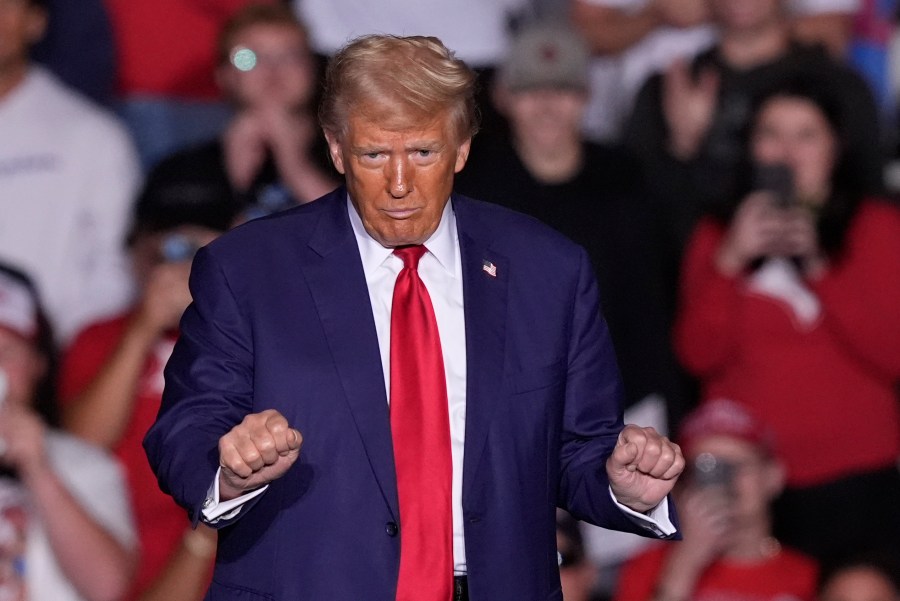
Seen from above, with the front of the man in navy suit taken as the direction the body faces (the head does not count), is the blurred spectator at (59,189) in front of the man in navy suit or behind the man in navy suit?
behind

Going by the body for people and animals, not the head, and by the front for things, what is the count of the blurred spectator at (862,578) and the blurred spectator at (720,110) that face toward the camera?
2

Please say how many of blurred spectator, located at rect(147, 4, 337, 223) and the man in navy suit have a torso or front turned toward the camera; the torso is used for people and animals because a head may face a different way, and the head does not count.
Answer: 2

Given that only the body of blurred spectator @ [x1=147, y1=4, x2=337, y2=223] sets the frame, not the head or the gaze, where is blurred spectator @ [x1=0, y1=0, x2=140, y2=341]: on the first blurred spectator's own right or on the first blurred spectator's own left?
on the first blurred spectator's own right

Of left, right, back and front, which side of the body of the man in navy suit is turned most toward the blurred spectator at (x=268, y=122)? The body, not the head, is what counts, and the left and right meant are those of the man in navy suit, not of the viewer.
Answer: back

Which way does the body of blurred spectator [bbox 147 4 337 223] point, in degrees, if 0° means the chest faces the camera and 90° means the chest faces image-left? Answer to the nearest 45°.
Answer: approximately 0°

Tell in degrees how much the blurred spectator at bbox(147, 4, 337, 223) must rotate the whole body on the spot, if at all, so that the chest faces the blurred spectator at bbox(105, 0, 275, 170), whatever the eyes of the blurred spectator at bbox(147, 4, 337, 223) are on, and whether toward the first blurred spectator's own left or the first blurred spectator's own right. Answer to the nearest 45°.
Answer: approximately 135° to the first blurred spectator's own right

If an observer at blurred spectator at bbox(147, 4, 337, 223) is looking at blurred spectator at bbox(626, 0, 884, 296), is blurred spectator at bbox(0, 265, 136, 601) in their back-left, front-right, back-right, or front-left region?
back-right

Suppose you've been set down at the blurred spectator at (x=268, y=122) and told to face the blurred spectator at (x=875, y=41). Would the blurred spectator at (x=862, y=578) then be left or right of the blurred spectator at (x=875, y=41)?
right
